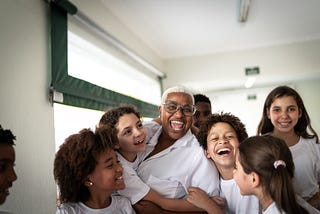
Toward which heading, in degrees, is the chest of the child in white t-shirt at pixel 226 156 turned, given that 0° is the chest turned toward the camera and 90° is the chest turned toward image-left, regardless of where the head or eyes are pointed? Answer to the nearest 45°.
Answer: approximately 0°

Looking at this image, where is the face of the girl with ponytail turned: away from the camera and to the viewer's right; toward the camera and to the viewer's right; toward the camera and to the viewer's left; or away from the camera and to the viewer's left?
away from the camera and to the viewer's left

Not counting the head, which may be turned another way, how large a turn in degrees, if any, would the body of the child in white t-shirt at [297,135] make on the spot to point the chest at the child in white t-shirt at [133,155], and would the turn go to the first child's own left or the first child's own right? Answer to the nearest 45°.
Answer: approximately 45° to the first child's own right

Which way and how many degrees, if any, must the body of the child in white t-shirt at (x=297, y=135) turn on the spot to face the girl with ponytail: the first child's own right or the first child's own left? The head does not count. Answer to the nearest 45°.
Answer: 0° — they already face them

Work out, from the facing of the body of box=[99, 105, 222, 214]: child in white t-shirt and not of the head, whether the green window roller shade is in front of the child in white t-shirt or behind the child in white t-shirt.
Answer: behind

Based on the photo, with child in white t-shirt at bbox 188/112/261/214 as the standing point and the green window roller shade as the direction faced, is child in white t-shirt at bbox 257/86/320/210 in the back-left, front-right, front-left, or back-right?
back-right

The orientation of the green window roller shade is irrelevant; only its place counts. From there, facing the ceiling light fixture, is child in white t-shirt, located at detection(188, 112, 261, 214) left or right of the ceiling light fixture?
right

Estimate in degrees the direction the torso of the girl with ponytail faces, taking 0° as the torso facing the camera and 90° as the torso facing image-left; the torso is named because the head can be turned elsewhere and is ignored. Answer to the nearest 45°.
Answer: approximately 135°
